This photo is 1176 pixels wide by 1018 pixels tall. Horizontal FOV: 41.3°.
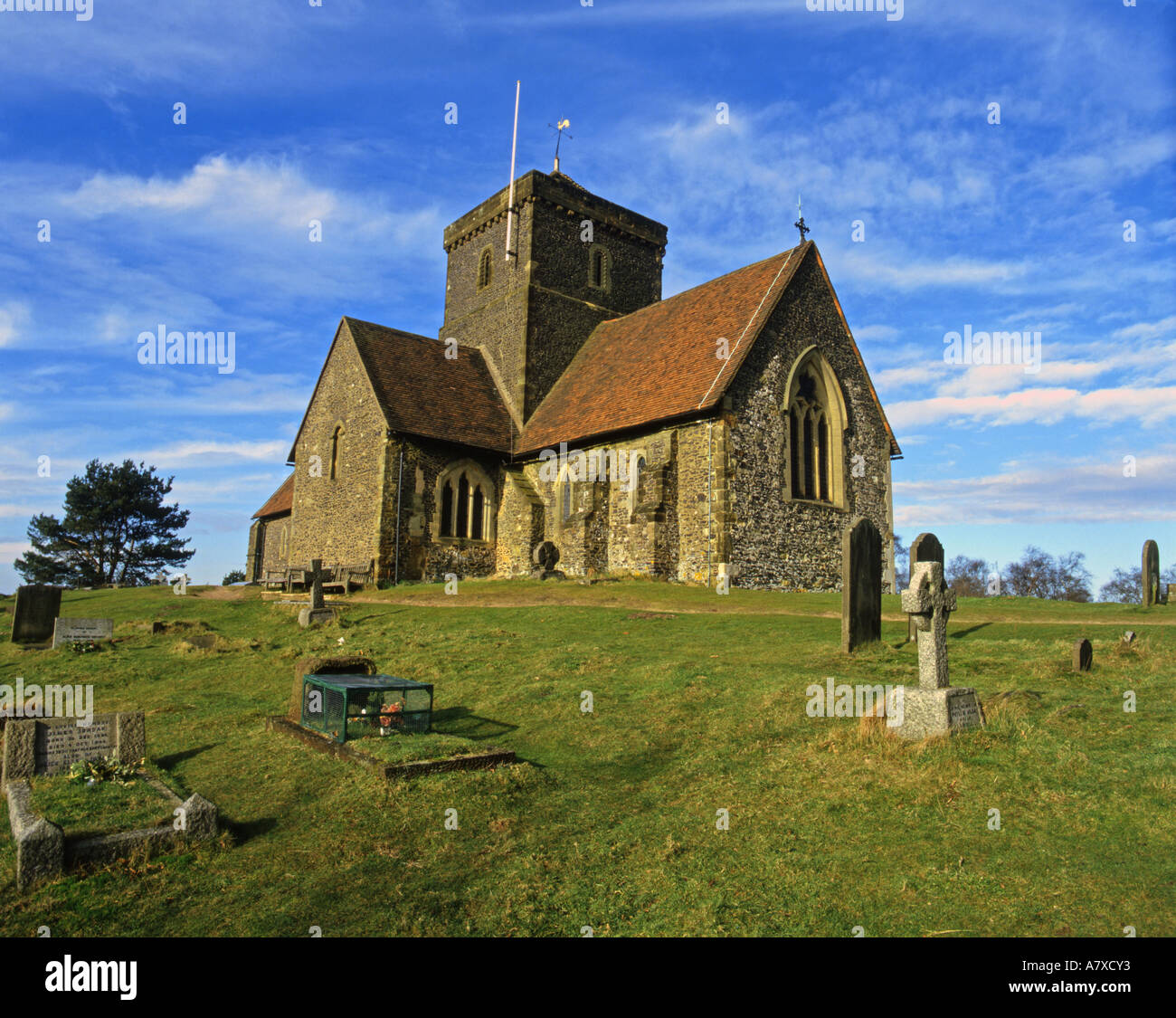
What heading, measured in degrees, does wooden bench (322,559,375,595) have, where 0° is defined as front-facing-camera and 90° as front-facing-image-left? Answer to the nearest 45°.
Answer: approximately 45°

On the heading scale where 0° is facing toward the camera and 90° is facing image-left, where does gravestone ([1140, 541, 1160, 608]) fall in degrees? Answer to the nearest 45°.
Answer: approximately 315°

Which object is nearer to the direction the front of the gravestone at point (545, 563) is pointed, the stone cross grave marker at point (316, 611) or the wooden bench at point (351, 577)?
the stone cross grave marker

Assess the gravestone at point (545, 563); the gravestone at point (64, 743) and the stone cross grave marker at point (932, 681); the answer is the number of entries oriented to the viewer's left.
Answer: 0

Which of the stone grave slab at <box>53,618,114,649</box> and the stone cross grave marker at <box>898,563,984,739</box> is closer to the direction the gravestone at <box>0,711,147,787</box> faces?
the stone cross grave marker

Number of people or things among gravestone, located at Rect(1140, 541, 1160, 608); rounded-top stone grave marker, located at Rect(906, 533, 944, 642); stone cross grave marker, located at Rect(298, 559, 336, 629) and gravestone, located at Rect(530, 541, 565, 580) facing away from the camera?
0

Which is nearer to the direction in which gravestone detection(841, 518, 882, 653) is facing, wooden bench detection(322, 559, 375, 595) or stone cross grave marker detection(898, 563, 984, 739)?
the stone cross grave marker

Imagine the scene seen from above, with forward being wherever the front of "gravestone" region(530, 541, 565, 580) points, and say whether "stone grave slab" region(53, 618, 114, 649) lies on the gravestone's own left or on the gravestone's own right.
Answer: on the gravestone's own right

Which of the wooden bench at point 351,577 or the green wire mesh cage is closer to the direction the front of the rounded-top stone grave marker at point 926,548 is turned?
the green wire mesh cage
